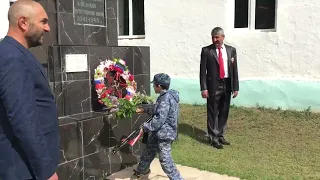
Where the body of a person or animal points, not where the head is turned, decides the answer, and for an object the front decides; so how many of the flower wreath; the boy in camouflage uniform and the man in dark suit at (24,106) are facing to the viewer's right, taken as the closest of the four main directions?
1

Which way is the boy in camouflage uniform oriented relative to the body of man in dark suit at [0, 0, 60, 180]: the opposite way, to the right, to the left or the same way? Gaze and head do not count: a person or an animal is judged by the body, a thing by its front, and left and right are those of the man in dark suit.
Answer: the opposite way

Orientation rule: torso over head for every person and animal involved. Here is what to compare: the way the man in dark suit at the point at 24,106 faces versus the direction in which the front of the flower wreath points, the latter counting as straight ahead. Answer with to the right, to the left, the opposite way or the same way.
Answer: to the left

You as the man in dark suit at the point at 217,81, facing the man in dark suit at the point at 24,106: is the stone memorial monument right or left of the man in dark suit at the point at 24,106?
right

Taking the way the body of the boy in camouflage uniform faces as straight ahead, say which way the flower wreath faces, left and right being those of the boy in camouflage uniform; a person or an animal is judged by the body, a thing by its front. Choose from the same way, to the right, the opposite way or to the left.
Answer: to the left

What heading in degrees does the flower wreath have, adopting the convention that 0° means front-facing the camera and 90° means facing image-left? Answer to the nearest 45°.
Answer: approximately 0°

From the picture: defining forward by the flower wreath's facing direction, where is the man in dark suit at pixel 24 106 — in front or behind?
in front

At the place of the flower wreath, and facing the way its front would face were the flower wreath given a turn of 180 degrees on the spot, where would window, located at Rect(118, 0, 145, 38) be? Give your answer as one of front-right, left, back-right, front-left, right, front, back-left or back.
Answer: front

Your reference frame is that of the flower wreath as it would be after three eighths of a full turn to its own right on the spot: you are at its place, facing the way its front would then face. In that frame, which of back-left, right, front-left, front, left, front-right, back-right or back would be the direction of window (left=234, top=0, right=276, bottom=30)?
right

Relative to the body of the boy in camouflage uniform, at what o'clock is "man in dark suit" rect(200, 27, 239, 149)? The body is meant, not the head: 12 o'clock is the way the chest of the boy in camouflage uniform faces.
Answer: The man in dark suit is roughly at 4 o'clock from the boy in camouflage uniform.

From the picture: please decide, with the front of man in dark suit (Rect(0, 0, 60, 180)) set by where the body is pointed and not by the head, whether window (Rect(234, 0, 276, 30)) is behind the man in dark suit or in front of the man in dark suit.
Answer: in front

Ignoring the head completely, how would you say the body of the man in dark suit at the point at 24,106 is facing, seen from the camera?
to the viewer's right

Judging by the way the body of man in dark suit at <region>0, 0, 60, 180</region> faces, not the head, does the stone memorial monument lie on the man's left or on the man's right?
on the man's left

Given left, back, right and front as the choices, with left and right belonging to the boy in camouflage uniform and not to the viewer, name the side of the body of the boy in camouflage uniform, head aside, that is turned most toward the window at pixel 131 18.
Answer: right

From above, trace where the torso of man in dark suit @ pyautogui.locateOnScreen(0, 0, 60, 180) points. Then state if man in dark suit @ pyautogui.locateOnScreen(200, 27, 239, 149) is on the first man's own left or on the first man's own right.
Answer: on the first man's own left

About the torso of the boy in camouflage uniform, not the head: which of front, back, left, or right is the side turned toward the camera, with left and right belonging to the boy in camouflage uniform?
left

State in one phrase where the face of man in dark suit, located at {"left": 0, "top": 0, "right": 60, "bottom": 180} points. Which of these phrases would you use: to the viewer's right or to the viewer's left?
to the viewer's right
